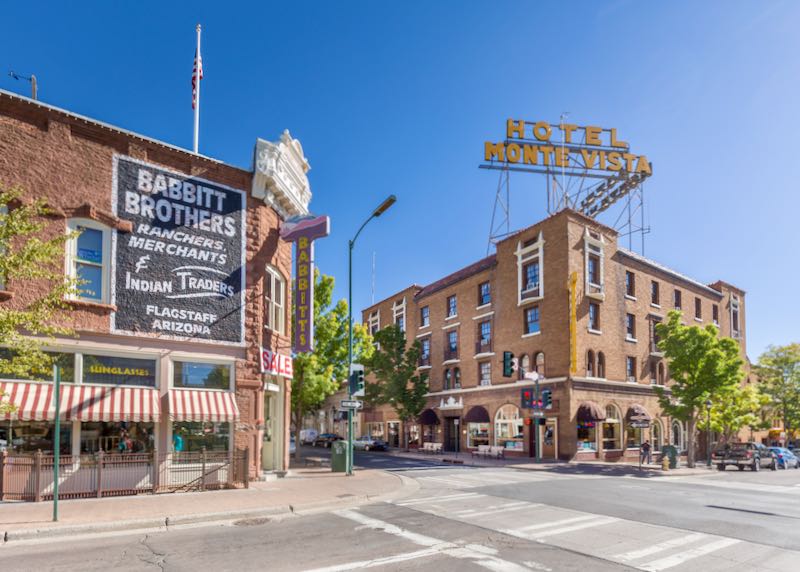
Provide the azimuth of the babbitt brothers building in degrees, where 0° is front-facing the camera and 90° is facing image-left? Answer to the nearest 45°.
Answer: approximately 315°

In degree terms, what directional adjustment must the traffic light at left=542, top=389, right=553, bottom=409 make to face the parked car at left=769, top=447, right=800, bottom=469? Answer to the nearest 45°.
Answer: approximately 45° to its left
